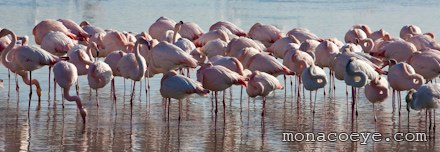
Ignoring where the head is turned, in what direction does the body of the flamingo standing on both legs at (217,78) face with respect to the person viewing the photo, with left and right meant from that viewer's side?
facing to the left of the viewer

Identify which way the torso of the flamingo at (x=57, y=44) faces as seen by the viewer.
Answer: to the viewer's left

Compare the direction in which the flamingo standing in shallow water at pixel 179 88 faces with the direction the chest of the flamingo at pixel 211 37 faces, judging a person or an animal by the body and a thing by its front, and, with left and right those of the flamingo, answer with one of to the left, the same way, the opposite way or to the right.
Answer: the opposite way

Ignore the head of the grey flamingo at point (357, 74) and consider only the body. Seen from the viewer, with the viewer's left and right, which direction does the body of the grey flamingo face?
facing the viewer and to the left of the viewer

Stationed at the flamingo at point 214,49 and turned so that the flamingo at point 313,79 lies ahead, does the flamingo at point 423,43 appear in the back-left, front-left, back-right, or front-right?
front-left

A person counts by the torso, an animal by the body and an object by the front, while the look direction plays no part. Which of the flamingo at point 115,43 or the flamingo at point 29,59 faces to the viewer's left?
the flamingo at point 29,59

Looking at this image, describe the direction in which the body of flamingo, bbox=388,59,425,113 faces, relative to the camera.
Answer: to the viewer's right

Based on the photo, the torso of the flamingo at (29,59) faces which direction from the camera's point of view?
to the viewer's left

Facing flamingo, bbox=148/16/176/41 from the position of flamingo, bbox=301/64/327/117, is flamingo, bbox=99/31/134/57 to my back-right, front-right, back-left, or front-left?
front-left
